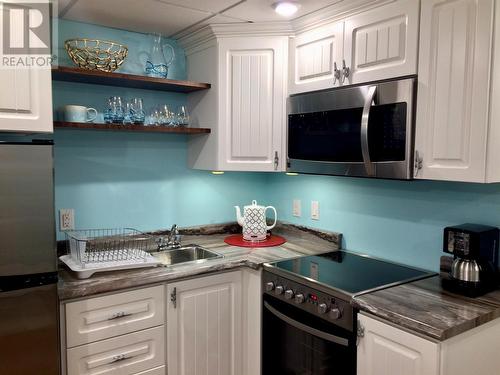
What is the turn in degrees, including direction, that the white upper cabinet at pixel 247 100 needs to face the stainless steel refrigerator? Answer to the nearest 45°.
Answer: approximately 45° to its right

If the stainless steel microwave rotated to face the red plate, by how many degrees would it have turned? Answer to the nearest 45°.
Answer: approximately 90° to its right

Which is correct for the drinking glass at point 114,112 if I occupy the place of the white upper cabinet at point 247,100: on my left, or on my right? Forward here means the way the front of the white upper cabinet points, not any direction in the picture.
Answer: on my right

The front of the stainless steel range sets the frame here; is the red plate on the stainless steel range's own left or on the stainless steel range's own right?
on the stainless steel range's own right

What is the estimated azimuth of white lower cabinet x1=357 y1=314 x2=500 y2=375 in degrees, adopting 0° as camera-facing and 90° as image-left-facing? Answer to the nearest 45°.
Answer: approximately 45°

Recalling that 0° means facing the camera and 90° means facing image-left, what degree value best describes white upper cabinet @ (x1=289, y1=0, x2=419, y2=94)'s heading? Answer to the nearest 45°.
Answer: approximately 45°
